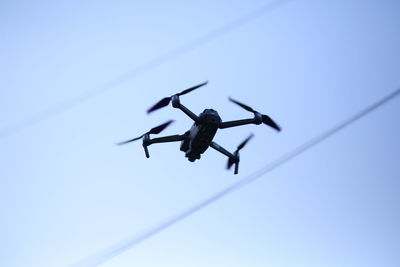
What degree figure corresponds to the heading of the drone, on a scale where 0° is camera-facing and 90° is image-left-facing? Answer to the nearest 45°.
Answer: approximately 135°
